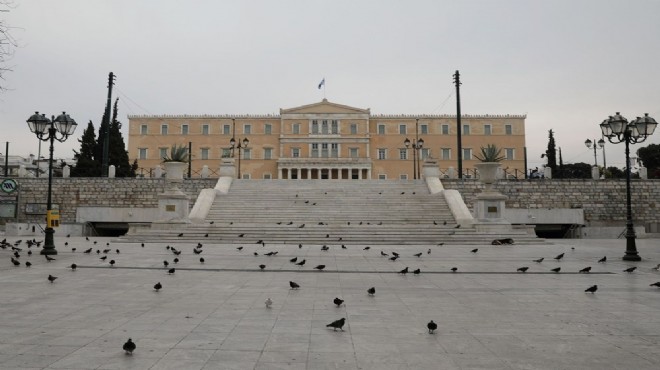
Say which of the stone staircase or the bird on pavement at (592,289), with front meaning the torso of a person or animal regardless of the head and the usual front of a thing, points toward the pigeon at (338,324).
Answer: the stone staircase

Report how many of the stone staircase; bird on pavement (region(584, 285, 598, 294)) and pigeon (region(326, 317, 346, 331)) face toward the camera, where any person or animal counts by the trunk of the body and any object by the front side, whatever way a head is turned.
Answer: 1

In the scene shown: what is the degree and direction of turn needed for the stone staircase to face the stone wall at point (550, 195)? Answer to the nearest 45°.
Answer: approximately 135° to its left

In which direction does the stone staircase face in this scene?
toward the camera

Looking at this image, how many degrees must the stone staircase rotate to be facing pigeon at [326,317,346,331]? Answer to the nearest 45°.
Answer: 0° — it already faces it

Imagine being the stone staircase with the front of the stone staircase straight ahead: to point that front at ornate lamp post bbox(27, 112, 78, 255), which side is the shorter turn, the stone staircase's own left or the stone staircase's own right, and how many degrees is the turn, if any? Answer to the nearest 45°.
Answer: approximately 45° to the stone staircase's own right
